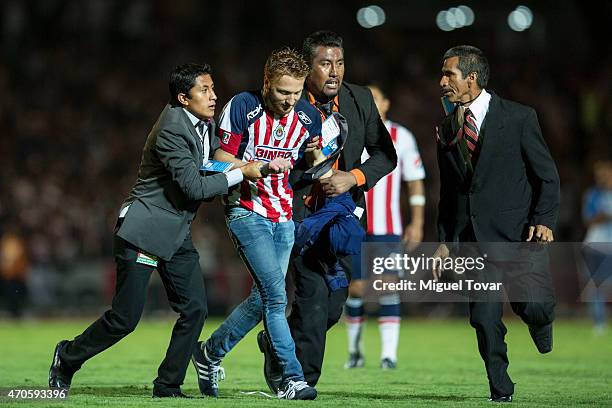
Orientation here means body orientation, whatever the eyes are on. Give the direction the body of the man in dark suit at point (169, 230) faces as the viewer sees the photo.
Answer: to the viewer's right

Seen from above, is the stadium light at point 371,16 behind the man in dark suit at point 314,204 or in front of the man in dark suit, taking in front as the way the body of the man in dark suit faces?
behind

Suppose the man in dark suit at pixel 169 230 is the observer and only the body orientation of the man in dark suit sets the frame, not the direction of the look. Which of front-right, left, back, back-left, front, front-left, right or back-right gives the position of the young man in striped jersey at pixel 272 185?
front

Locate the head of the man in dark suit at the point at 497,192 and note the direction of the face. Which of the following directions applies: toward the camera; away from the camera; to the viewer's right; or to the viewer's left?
to the viewer's left

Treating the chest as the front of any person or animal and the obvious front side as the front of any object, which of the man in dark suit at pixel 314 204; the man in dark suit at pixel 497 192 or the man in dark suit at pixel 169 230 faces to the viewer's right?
the man in dark suit at pixel 169 230

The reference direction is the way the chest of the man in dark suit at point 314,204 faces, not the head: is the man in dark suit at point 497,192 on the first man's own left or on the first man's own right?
on the first man's own left

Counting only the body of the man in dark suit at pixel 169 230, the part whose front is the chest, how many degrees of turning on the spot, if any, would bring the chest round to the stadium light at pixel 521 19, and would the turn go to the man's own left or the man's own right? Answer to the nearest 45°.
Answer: approximately 45° to the man's own left

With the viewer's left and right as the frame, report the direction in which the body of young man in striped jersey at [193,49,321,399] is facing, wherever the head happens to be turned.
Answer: facing the viewer and to the right of the viewer

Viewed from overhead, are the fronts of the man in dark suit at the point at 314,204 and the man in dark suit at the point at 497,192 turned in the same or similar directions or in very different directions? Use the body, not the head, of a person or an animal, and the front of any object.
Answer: same or similar directions

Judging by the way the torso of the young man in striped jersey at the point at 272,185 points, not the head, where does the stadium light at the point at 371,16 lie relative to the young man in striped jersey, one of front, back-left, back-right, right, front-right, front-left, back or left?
back-left

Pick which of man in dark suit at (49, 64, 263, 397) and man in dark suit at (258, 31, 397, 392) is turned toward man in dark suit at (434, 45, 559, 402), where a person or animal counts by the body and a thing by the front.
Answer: man in dark suit at (49, 64, 263, 397)

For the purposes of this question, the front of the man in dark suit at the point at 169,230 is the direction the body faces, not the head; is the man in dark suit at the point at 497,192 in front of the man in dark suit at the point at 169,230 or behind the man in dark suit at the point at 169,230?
in front

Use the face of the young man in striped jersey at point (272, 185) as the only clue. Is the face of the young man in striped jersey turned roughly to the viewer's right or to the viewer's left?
to the viewer's right

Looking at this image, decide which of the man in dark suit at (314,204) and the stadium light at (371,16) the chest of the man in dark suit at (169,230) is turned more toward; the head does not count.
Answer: the man in dark suit

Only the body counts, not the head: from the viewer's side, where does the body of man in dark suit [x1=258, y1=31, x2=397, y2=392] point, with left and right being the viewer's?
facing the viewer and to the left of the viewer
